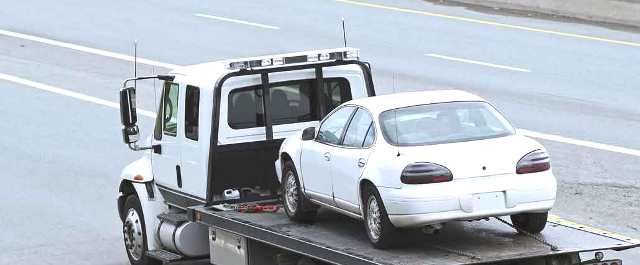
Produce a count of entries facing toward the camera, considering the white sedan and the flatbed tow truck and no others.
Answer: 0

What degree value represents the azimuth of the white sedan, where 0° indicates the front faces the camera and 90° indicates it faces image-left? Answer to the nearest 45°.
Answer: approximately 135°

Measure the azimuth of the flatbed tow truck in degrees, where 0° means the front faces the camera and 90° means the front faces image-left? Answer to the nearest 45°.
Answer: approximately 135°

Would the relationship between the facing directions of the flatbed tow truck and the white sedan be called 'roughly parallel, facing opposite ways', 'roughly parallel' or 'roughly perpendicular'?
roughly parallel
